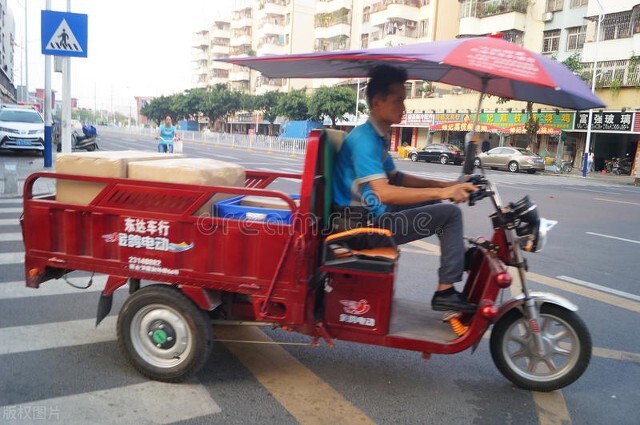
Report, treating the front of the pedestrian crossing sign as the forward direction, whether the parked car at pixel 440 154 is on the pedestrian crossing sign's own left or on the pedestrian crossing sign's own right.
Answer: on the pedestrian crossing sign's own left

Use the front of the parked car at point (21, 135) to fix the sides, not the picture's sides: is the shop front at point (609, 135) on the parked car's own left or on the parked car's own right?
on the parked car's own left

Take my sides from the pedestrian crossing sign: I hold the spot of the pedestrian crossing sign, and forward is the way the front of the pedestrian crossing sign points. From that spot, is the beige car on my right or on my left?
on my left

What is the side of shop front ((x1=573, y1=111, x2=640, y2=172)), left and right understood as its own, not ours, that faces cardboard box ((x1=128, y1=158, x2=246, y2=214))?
front

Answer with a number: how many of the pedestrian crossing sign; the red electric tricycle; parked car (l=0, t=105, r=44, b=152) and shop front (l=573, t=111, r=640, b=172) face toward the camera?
3

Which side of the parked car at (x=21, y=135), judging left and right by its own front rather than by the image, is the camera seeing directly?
front

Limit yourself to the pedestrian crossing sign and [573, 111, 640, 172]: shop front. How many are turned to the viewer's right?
0

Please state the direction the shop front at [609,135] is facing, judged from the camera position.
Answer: facing the viewer

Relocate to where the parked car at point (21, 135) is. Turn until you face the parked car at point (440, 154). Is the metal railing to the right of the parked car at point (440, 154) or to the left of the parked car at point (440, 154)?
left

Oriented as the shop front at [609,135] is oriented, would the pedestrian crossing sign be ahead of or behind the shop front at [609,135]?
ahead

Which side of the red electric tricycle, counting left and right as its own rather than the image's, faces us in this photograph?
right

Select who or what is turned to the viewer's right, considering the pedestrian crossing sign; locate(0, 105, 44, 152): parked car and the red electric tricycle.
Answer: the red electric tricycle

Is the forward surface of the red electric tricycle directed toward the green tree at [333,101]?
no

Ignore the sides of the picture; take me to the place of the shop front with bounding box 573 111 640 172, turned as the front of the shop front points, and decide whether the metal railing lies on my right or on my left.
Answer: on my right

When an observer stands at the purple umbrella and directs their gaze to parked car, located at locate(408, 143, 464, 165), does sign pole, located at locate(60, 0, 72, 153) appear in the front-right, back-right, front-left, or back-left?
front-left

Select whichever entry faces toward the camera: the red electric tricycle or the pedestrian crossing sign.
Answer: the pedestrian crossing sign

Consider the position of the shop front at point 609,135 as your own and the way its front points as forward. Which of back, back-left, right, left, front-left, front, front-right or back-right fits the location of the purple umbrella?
front
